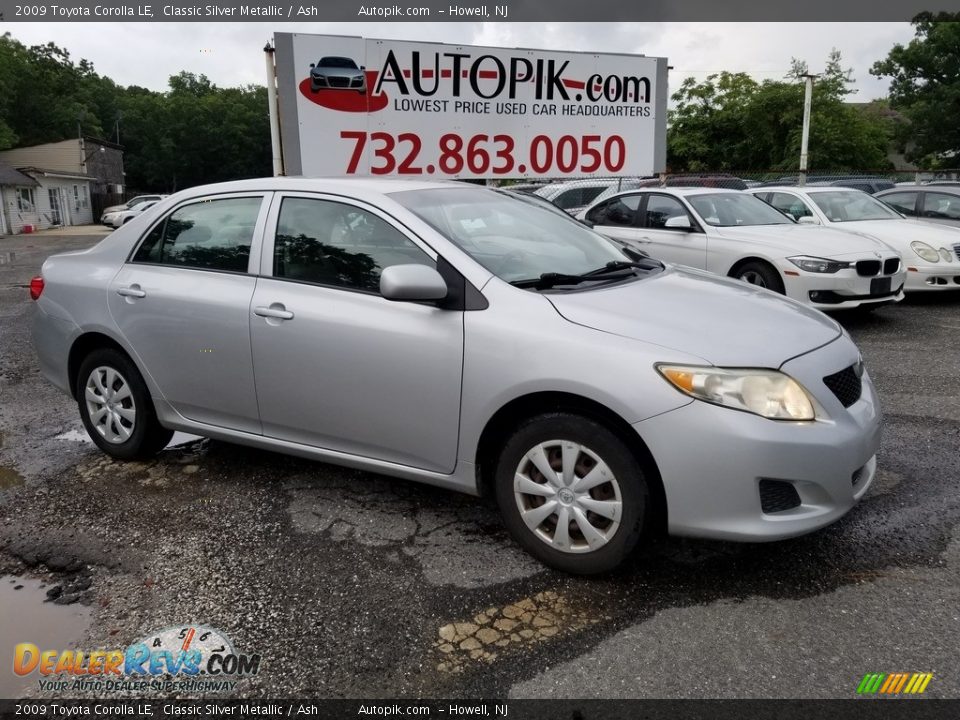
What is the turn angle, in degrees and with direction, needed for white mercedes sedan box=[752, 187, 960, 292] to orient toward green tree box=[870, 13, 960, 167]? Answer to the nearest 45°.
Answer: approximately 135° to its left

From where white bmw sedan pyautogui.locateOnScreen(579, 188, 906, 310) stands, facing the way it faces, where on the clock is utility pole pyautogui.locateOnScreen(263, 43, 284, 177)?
The utility pole is roughly at 4 o'clock from the white bmw sedan.

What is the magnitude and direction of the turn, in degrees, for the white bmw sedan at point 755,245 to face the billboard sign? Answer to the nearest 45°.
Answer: approximately 135° to its right

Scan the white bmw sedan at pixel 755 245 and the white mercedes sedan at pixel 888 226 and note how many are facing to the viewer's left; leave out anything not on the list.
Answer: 0

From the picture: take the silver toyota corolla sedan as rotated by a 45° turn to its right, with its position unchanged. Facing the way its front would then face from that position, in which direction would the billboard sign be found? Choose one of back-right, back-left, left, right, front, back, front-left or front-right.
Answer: back

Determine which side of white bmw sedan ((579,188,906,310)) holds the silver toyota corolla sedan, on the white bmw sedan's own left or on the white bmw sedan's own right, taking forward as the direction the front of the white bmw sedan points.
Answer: on the white bmw sedan's own right

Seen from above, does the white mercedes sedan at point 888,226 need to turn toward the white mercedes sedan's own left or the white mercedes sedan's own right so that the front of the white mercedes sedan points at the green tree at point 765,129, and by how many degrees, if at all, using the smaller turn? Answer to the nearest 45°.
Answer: approximately 135° to the white mercedes sedan's own left

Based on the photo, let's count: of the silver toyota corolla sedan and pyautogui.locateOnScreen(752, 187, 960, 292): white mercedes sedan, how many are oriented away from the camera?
0

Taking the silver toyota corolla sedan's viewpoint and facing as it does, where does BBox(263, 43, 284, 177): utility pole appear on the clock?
The utility pole is roughly at 7 o'clock from the silver toyota corolla sedan.

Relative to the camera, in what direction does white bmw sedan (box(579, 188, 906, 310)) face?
facing the viewer and to the right of the viewer

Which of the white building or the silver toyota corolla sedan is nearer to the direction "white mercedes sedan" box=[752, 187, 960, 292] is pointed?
the silver toyota corolla sedan

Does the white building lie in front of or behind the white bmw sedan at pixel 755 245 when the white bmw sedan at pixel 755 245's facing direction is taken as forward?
behind
